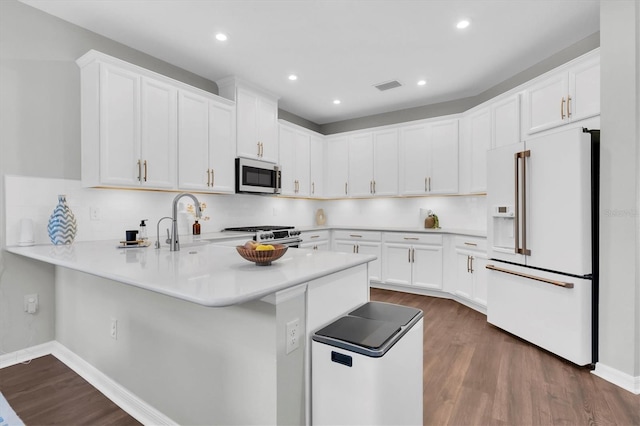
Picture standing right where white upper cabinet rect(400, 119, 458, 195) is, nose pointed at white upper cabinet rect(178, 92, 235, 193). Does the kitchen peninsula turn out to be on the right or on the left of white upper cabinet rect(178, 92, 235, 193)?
left

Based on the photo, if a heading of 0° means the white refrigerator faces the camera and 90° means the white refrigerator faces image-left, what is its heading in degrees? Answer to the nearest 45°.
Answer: approximately 45°

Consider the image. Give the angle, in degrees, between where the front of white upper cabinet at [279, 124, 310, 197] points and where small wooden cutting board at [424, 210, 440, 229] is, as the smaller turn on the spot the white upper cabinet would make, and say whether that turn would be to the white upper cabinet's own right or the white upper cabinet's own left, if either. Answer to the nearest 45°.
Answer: approximately 45° to the white upper cabinet's own left

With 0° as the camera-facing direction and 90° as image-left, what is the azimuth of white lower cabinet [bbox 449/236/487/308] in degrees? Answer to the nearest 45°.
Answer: approximately 45°

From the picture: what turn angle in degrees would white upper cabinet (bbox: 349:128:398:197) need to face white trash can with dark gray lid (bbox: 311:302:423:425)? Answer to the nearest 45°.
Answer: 0° — it already faces it

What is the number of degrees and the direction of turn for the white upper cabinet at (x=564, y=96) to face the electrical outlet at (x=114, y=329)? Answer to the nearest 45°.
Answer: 0° — it already faces it

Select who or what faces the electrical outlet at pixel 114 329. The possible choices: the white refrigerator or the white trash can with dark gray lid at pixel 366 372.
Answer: the white refrigerator

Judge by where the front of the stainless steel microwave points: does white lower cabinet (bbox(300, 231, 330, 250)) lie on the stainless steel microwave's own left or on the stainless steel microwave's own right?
on the stainless steel microwave's own left
